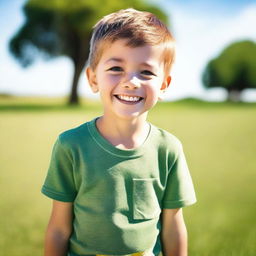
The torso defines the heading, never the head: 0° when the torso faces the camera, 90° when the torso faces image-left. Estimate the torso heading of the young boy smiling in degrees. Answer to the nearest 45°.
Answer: approximately 0°

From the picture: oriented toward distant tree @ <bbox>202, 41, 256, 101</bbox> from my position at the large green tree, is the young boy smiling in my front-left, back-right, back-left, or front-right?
back-right

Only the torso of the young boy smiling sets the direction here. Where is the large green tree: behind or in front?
behind

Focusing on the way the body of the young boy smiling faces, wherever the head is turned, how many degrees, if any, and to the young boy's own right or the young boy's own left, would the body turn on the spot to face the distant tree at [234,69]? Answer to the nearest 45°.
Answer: approximately 180°
